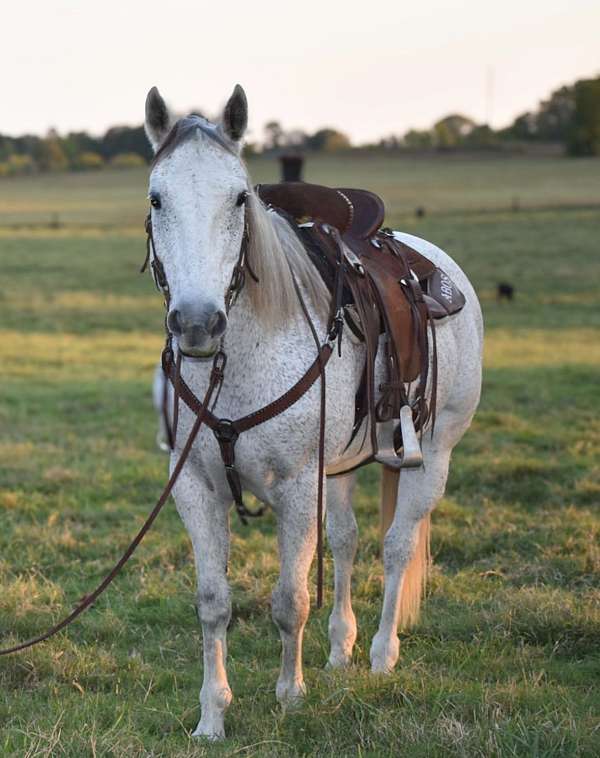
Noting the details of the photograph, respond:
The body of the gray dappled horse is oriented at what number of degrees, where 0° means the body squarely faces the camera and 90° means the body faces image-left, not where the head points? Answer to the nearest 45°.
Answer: approximately 45°
